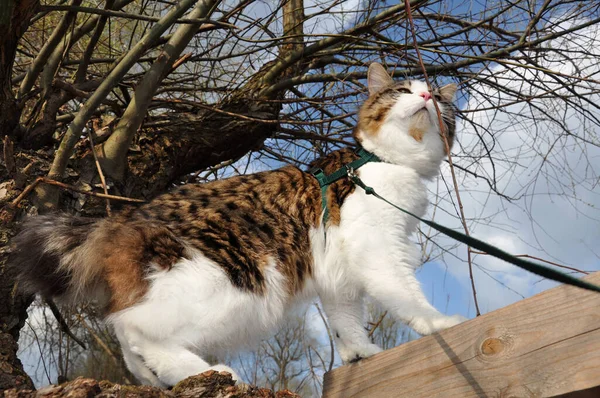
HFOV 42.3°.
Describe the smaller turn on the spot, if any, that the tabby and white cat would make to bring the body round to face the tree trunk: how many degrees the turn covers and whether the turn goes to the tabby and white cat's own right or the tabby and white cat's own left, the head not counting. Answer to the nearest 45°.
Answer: approximately 180°

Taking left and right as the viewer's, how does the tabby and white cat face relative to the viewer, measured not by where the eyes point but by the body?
facing to the right of the viewer
